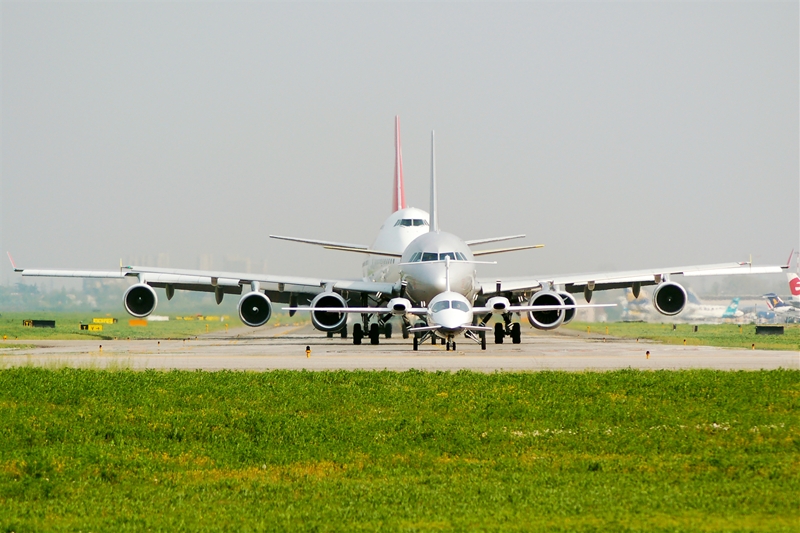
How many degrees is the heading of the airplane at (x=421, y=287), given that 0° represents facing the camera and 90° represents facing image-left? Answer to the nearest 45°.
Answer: approximately 0°
